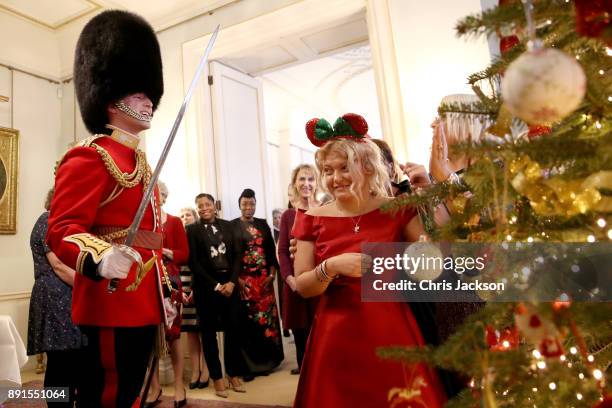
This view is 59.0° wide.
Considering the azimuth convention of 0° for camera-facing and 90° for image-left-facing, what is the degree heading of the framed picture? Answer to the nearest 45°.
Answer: approximately 315°

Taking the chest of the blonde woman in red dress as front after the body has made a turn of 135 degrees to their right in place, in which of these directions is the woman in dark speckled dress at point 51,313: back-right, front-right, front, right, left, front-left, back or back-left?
front

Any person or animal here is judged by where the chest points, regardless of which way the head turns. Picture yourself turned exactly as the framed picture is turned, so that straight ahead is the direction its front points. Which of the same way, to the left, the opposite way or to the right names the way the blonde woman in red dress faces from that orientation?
to the right

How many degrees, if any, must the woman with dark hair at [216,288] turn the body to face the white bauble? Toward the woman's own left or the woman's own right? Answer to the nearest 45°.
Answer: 0° — they already face it

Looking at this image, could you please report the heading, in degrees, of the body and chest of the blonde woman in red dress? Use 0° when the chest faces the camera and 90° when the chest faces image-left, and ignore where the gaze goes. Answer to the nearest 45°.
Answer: approximately 0°

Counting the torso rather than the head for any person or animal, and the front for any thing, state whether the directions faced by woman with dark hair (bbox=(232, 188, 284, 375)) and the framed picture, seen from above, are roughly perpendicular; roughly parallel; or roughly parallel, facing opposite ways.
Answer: roughly perpendicular
